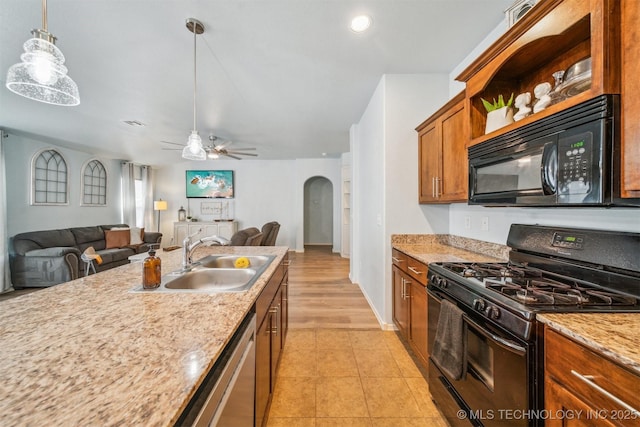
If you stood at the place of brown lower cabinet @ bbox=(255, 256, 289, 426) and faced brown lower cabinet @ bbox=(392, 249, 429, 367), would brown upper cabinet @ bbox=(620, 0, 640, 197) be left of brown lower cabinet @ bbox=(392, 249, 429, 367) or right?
right

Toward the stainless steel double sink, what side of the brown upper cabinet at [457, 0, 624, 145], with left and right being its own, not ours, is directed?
front

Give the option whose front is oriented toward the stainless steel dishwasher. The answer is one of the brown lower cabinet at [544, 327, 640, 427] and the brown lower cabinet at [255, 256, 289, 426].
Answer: the brown lower cabinet at [544, 327, 640, 427]

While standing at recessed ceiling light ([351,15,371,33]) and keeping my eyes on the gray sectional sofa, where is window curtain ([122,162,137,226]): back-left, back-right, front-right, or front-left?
front-right

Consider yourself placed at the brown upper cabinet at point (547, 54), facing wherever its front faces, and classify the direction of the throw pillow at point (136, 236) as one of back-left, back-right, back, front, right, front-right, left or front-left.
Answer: front-right

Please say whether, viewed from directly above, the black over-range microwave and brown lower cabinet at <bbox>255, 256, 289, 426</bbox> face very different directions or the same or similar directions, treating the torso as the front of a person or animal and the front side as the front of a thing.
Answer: very different directions

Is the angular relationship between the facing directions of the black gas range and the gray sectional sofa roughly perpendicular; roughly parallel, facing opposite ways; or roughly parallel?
roughly parallel, facing opposite ways

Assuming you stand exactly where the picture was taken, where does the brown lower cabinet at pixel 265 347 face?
facing to the right of the viewer

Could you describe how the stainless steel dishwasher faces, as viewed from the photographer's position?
facing to the right of the viewer

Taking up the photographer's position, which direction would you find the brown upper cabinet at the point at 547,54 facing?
facing the viewer and to the left of the viewer

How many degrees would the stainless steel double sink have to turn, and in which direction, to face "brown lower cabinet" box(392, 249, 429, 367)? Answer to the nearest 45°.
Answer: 0° — it already faces it

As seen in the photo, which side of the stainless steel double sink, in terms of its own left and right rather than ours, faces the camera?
right

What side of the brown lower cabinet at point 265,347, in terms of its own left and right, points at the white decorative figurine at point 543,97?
front
